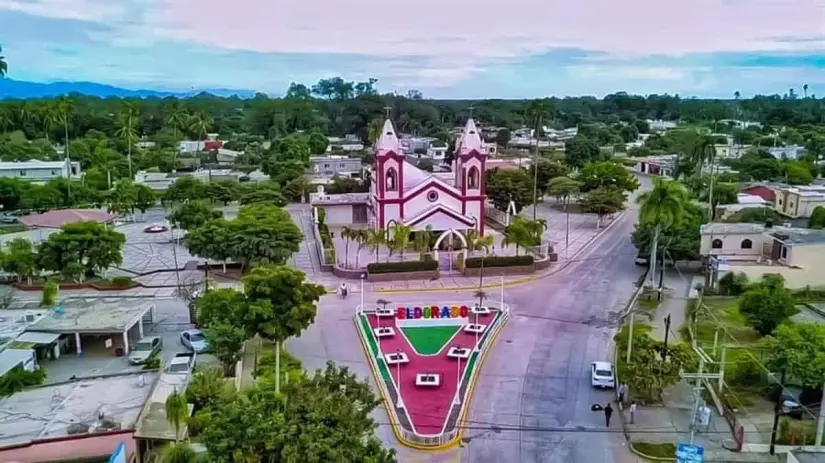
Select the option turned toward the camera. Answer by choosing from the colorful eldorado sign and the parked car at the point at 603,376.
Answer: the colorful eldorado sign

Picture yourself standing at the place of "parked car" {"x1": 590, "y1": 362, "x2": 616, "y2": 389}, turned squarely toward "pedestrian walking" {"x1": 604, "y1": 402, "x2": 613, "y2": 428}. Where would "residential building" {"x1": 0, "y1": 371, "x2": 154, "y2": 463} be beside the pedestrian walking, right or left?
right

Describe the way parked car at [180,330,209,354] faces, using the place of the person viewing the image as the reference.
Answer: facing the viewer and to the right of the viewer

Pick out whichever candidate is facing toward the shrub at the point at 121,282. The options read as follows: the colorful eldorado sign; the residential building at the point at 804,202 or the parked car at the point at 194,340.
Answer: the residential building

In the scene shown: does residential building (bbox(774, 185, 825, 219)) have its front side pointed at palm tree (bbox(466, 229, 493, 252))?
yes

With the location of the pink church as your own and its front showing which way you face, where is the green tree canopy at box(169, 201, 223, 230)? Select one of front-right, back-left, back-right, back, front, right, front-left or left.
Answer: right

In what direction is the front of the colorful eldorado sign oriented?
toward the camera

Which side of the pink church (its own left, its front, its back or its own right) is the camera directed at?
front

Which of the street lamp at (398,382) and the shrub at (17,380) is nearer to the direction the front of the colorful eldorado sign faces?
the street lamp

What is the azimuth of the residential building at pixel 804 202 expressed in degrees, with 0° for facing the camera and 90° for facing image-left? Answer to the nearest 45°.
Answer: approximately 45°

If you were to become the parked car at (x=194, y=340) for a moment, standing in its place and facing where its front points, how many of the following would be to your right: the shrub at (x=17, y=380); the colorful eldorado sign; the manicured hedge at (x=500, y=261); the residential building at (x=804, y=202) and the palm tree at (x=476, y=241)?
1

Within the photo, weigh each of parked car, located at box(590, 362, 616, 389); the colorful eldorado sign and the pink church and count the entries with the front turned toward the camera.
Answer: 2

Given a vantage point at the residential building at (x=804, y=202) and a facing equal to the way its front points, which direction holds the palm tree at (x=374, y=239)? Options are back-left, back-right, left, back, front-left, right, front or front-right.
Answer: front

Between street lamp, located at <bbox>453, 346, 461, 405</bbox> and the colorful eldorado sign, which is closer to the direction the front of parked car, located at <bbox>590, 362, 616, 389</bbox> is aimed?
the colorful eldorado sign

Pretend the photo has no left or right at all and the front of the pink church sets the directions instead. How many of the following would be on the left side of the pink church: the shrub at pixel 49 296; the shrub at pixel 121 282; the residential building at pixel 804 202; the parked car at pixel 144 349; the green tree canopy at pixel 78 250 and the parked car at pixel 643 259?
2
